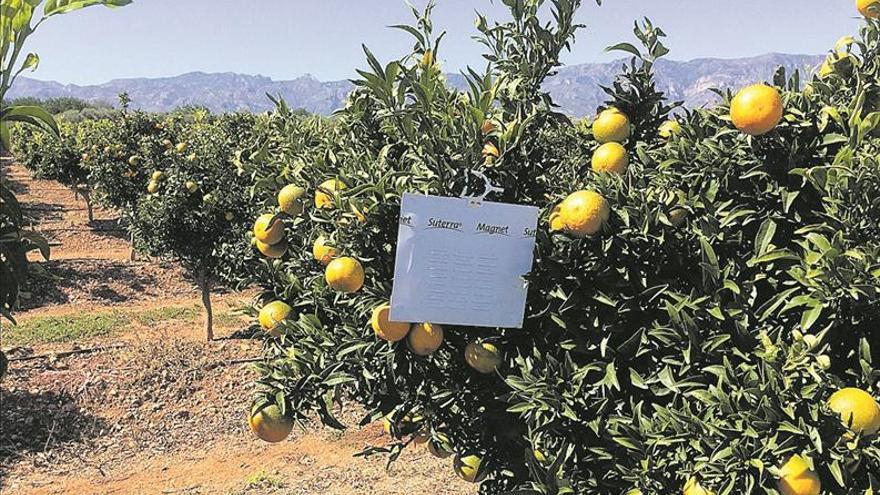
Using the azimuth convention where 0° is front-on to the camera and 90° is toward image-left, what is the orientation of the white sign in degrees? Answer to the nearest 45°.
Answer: approximately 0°

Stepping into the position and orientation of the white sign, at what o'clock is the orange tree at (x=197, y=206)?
The orange tree is roughly at 5 o'clock from the white sign.

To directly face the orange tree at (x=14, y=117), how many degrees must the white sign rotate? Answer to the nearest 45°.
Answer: approximately 45° to its right

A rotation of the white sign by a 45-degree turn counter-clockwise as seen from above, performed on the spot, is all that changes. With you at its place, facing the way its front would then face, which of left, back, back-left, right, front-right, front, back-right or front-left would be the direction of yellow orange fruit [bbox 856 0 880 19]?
front-left
